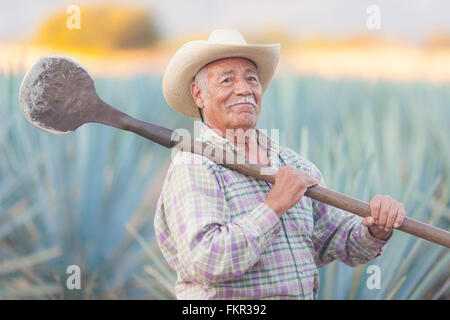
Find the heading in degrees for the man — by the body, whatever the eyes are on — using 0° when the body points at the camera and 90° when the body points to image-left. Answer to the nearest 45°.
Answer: approximately 315°

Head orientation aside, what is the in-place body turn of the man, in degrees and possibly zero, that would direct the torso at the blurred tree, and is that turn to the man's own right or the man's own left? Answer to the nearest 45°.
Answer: approximately 180°
